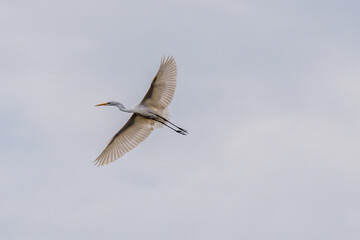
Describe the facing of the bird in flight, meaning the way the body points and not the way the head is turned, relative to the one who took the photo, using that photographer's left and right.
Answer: facing to the left of the viewer
